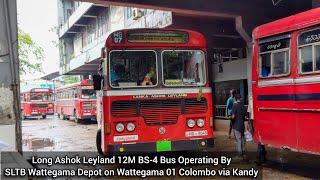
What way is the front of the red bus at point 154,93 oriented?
toward the camera

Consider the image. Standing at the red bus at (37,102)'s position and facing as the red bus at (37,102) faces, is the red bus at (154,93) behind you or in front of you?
in front

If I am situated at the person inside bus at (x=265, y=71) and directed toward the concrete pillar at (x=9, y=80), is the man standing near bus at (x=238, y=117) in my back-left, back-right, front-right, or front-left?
front-right

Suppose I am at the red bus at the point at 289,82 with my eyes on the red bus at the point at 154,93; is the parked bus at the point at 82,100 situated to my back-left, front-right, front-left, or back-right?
front-right

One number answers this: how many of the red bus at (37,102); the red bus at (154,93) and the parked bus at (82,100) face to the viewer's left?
0

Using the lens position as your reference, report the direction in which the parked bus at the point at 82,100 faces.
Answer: facing the viewer and to the right of the viewer

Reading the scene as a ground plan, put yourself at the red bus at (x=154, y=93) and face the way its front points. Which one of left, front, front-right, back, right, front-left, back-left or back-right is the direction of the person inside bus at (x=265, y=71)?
left

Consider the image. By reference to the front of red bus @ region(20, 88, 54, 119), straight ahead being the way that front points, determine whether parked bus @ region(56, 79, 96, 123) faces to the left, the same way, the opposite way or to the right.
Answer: the same way

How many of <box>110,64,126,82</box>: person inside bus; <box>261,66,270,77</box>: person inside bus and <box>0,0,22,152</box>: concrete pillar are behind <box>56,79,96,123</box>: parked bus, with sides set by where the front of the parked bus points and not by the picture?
0
